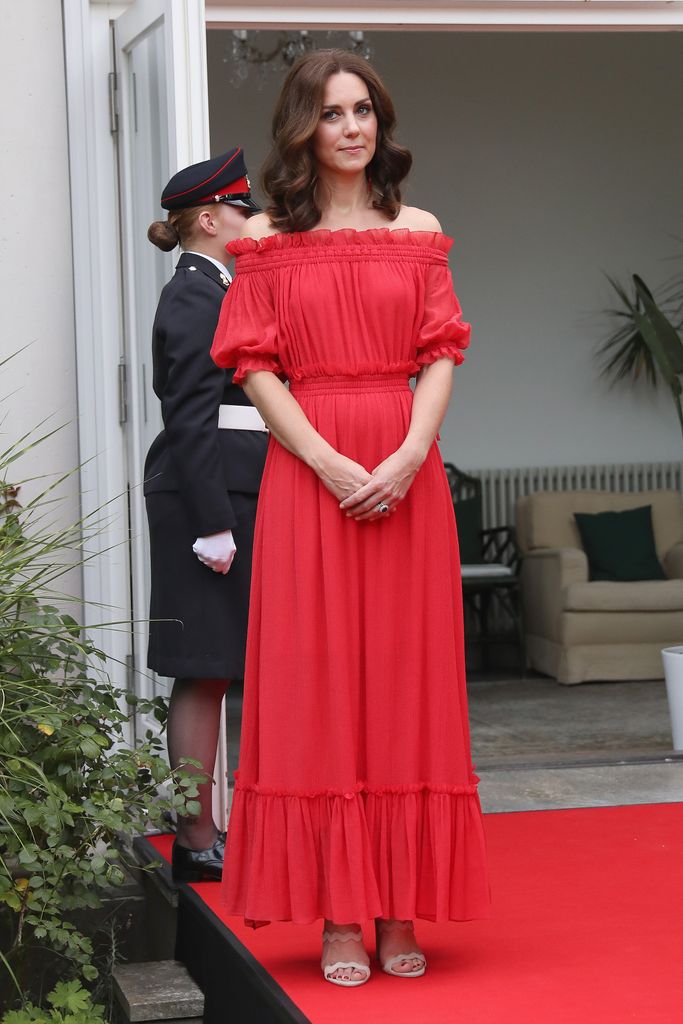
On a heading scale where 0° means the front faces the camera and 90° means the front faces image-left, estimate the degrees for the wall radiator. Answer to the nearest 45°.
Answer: approximately 0°

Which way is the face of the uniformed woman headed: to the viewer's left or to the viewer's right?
to the viewer's right

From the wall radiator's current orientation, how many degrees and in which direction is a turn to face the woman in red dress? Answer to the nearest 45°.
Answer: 0° — it already faces them

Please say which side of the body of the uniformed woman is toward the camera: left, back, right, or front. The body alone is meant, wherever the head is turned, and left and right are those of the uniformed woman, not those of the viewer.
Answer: right

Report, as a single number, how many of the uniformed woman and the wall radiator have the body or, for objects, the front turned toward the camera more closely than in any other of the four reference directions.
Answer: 1

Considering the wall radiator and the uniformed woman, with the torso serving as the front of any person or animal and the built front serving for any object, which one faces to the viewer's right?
the uniformed woman

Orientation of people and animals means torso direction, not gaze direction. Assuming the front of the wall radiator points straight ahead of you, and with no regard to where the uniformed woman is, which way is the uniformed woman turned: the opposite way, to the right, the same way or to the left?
to the left
